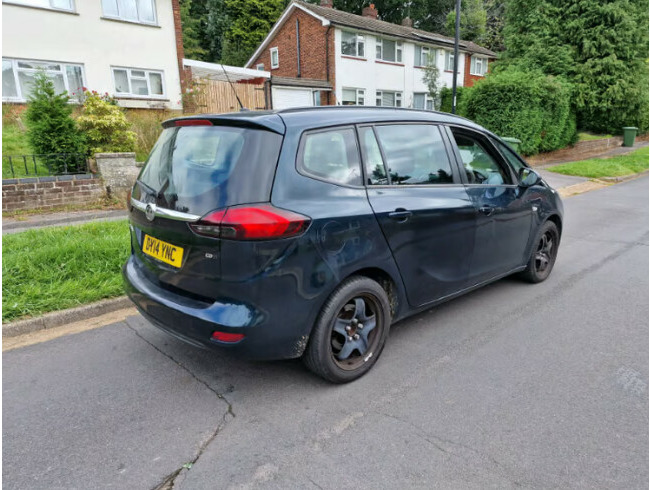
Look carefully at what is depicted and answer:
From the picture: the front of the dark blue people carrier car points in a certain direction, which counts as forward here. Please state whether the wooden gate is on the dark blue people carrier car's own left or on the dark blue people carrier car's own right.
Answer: on the dark blue people carrier car's own left

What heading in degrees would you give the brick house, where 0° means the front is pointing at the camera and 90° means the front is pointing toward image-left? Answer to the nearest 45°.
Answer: approximately 315°

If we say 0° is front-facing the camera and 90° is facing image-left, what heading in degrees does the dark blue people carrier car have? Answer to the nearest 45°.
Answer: approximately 225°

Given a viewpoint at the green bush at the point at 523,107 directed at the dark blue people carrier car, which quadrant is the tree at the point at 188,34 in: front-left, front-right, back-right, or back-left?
back-right

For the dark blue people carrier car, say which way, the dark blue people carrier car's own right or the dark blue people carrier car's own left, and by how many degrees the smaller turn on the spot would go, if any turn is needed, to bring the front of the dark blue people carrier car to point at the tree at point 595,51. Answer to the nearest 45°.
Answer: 0° — it already faces it

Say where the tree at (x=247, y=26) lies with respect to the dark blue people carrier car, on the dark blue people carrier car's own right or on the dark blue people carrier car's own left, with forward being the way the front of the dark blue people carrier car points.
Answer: on the dark blue people carrier car's own left

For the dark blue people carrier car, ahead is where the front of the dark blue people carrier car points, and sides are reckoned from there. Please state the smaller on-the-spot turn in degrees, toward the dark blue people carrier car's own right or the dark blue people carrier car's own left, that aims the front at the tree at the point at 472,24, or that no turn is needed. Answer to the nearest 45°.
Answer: approximately 45° to the dark blue people carrier car's own left

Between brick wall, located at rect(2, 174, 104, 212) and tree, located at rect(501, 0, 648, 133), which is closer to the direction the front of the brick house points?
the tree

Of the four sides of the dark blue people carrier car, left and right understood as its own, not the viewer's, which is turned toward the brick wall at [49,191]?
left
